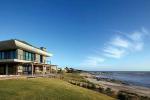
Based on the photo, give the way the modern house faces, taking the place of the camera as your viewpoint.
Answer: facing the viewer and to the right of the viewer
